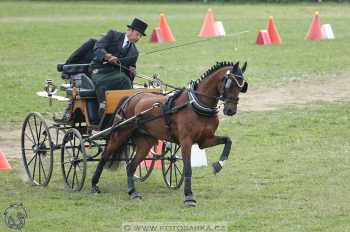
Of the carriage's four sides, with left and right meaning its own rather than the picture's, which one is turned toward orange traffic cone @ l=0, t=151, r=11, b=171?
back

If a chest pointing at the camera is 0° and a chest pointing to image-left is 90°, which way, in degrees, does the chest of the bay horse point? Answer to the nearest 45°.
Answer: approximately 315°

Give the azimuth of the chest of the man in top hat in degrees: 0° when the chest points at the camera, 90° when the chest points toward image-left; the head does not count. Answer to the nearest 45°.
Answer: approximately 315°

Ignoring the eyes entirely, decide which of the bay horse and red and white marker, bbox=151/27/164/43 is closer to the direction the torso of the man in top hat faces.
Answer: the bay horse

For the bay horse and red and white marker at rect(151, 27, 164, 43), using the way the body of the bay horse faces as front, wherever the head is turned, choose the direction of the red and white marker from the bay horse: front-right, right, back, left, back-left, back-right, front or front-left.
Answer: back-left

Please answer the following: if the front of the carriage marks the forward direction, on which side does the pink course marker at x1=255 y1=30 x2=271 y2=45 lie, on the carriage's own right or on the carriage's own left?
on the carriage's own left

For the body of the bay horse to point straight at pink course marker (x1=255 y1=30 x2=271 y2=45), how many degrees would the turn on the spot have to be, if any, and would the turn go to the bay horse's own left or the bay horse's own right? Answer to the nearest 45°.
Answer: approximately 135° to the bay horse's own left
